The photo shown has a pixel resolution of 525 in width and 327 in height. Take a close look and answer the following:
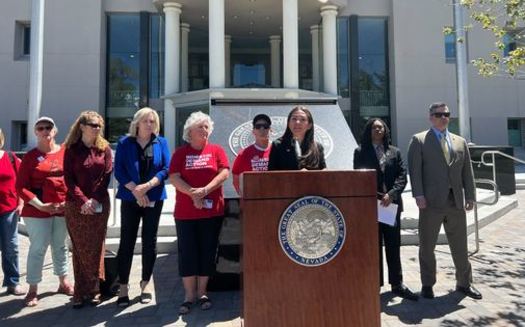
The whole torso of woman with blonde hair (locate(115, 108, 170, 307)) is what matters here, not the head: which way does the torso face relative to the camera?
toward the camera

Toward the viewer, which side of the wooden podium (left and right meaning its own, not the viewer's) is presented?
front

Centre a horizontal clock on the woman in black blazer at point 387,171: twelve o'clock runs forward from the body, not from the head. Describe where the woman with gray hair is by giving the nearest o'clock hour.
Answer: The woman with gray hair is roughly at 2 o'clock from the woman in black blazer.

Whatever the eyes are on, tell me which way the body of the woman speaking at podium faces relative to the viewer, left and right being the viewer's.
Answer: facing the viewer

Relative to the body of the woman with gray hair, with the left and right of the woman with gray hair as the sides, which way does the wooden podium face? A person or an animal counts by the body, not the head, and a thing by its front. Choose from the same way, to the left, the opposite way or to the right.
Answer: the same way

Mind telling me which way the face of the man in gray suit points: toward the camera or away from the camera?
toward the camera

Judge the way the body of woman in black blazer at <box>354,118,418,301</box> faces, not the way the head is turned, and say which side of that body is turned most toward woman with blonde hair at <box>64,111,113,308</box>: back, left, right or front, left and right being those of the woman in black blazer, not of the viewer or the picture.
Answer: right

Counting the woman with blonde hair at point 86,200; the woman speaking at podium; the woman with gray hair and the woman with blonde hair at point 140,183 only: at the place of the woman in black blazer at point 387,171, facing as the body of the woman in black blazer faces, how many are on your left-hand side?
0

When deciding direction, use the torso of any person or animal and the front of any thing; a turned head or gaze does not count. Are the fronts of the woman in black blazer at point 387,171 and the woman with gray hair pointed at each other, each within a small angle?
no

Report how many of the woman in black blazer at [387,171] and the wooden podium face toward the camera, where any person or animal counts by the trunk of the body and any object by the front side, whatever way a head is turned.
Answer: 2

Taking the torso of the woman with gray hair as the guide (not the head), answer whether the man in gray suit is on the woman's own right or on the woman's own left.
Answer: on the woman's own left

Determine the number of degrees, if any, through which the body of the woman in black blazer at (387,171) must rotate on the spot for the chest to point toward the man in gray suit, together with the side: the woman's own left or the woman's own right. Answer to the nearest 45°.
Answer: approximately 90° to the woman's own left

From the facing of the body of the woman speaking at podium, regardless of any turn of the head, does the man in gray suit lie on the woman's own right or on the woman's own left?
on the woman's own left

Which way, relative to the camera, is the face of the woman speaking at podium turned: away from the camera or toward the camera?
toward the camera

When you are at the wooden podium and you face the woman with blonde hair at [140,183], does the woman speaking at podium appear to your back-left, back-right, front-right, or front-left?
front-right

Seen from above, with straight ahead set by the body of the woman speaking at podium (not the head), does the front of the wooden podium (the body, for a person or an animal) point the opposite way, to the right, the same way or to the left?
the same way

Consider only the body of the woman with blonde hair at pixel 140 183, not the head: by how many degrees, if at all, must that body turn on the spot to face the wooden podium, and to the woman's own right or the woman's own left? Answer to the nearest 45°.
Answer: approximately 45° to the woman's own left
